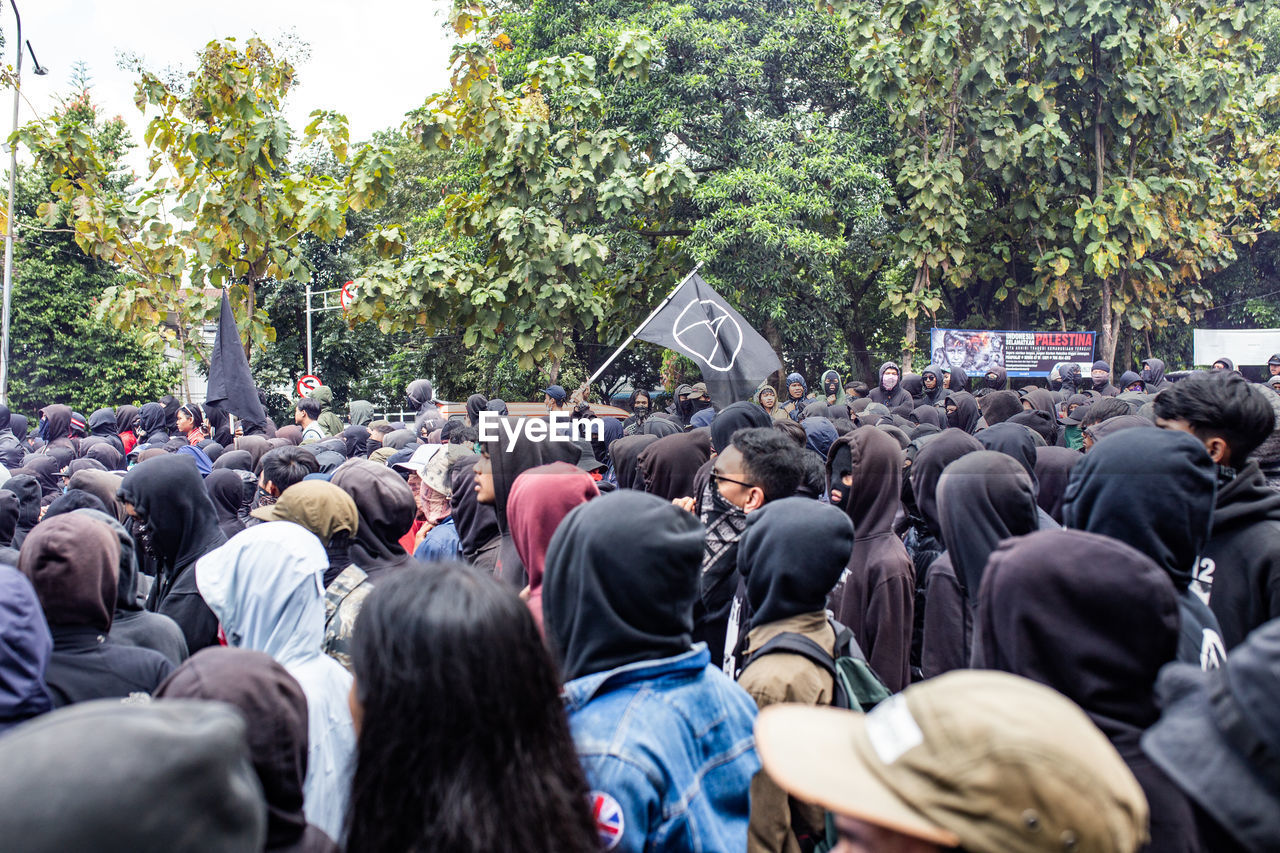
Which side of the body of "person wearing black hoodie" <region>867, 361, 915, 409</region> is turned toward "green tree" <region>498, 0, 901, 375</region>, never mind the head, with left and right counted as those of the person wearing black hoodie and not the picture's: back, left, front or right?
back

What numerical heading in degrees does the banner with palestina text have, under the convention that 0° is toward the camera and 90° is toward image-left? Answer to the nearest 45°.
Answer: approximately 0°

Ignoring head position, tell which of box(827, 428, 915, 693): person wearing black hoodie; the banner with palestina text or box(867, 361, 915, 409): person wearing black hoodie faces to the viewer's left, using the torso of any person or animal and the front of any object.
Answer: box(827, 428, 915, 693): person wearing black hoodie

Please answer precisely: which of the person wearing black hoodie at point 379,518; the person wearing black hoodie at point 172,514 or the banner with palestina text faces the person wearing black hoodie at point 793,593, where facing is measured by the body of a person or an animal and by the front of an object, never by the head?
the banner with palestina text

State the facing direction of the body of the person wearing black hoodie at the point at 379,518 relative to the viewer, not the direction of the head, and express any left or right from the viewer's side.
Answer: facing away from the viewer and to the left of the viewer

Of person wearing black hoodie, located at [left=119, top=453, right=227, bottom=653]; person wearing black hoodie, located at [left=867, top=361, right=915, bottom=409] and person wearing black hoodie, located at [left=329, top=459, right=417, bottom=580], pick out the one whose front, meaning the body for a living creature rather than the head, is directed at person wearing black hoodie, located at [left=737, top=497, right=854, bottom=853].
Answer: person wearing black hoodie, located at [left=867, top=361, right=915, bottom=409]

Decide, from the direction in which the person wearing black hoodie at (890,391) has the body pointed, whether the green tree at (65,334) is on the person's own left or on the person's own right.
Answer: on the person's own right

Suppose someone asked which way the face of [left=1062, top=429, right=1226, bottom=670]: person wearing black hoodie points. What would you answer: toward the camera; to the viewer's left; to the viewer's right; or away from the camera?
away from the camera
